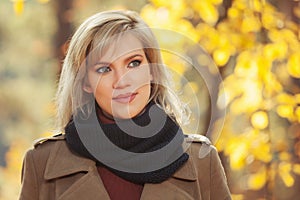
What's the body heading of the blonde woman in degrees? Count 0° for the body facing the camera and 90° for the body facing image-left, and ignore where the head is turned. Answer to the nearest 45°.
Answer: approximately 0°

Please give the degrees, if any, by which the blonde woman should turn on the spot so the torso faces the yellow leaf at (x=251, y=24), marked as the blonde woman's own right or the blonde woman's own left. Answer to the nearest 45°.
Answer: approximately 135° to the blonde woman's own left

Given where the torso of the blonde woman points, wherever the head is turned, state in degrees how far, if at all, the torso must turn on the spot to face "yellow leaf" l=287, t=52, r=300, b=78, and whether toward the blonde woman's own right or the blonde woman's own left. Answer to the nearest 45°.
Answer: approximately 135° to the blonde woman's own left

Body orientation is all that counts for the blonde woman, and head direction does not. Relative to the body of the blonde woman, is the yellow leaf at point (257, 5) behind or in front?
behind

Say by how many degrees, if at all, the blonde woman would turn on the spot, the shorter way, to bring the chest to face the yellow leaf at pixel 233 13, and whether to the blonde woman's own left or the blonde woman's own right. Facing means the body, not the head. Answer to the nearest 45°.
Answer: approximately 135° to the blonde woman's own left
